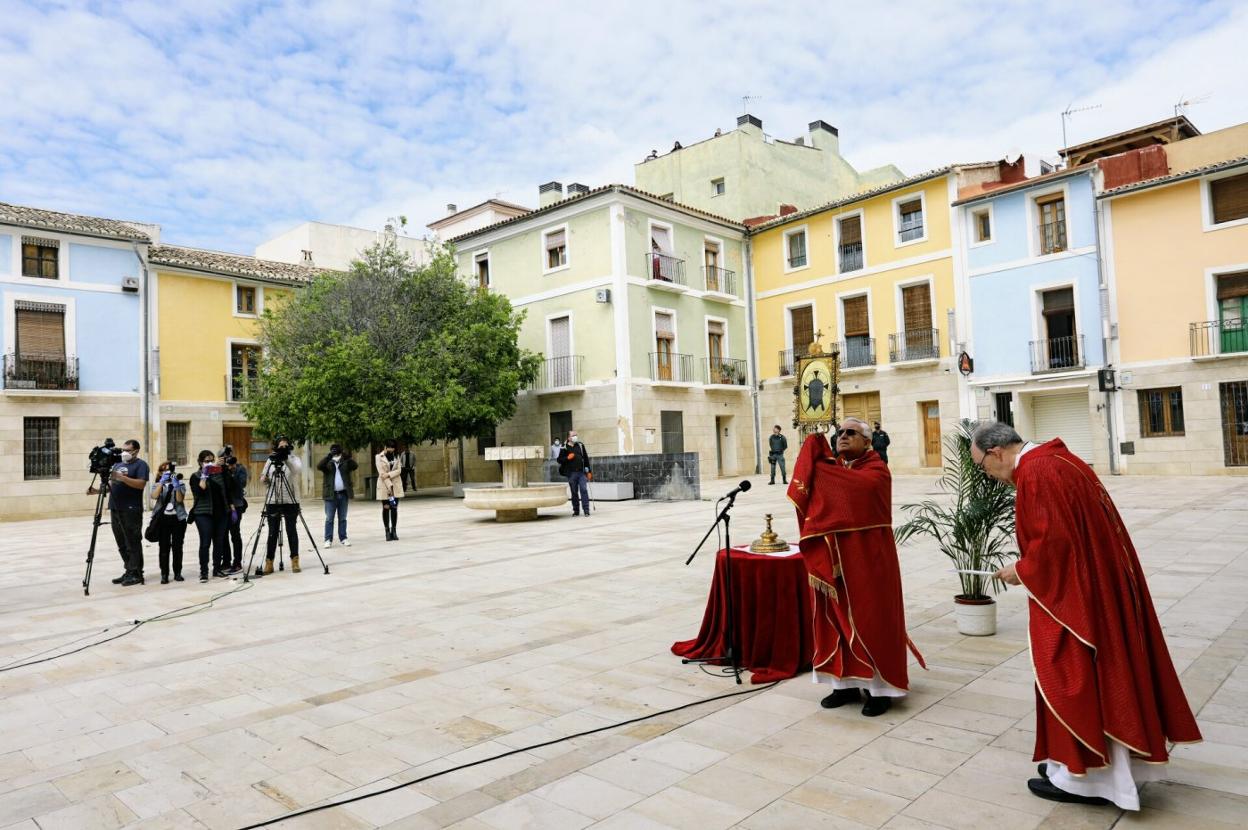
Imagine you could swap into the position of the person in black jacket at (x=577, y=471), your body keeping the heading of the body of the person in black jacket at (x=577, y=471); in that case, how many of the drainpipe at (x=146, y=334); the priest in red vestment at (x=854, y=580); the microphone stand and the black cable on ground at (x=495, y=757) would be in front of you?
3

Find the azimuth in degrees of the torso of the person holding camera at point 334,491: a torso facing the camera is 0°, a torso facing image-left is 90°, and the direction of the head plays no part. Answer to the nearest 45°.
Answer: approximately 0°

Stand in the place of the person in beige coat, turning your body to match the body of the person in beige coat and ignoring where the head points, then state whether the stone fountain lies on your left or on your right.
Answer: on your left

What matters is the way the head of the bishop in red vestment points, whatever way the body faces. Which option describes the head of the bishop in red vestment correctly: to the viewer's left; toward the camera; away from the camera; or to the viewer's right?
to the viewer's left
